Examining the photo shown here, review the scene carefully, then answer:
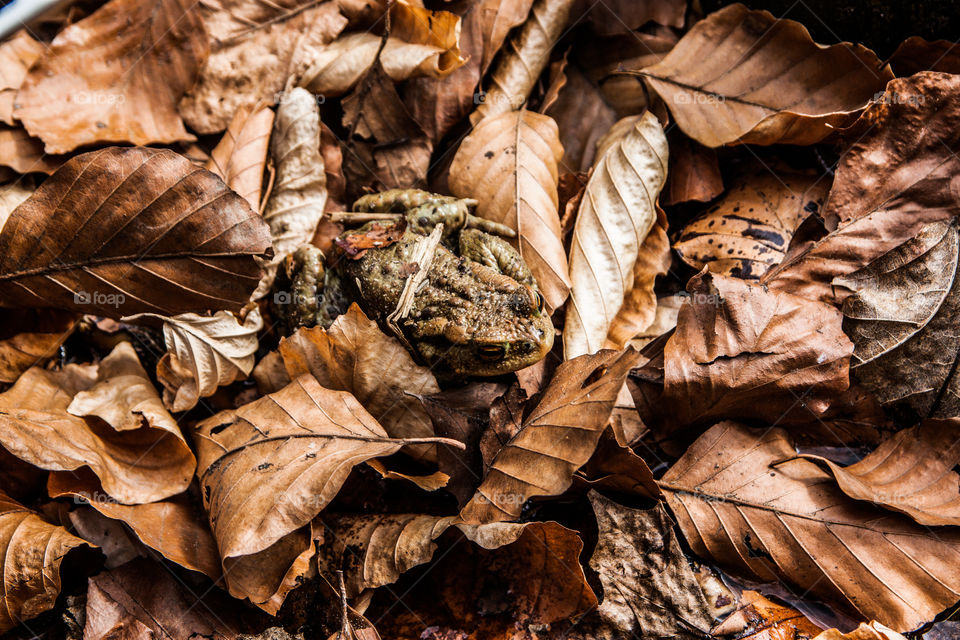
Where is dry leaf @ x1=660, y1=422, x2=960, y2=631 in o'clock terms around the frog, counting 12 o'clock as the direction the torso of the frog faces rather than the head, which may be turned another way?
The dry leaf is roughly at 12 o'clock from the frog.

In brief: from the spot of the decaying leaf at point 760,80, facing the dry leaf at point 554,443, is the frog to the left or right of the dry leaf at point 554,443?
right

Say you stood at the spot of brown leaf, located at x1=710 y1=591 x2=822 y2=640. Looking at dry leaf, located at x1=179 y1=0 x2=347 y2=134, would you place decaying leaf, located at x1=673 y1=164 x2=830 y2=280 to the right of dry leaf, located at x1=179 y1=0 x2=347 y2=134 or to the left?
right

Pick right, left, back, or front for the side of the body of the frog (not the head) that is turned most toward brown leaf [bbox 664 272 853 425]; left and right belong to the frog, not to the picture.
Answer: front

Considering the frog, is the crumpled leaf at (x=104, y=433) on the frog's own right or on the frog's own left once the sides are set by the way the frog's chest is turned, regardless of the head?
on the frog's own right

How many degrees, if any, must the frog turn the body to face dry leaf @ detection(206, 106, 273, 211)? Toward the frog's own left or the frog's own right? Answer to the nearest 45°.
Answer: approximately 180°

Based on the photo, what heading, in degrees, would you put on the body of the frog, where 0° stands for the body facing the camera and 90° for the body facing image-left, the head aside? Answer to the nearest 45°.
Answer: approximately 315°

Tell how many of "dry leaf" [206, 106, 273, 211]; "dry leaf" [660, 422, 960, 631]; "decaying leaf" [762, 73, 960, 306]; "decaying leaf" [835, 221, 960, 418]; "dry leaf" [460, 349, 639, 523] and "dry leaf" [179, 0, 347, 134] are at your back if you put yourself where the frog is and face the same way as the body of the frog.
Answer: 2

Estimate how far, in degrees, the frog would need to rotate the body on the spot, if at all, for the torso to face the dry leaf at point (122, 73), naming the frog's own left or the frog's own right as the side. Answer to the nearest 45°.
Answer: approximately 180°

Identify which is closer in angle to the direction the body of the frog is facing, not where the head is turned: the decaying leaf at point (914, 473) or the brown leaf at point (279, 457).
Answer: the decaying leaf

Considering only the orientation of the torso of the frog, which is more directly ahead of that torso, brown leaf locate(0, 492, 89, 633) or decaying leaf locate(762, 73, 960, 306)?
the decaying leaf

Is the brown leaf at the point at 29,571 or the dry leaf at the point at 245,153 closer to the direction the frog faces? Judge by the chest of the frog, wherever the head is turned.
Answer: the brown leaf
